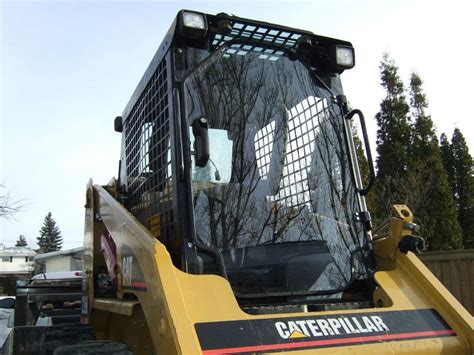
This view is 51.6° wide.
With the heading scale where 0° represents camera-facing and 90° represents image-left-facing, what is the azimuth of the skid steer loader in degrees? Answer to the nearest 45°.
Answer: approximately 315°

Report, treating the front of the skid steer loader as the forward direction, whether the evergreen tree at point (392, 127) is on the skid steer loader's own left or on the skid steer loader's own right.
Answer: on the skid steer loader's own left

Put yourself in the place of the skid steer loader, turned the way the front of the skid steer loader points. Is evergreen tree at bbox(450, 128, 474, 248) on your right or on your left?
on your left

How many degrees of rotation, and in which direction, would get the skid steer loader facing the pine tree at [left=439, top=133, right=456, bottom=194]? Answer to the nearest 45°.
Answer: approximately 135° to its left

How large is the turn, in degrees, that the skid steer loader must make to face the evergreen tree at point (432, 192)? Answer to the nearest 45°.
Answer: approximately 135° to its left
